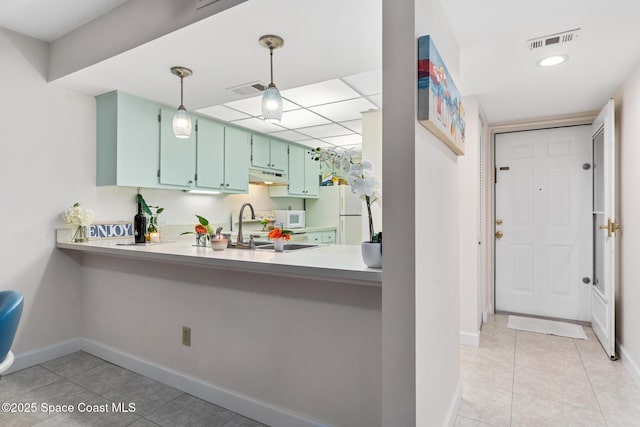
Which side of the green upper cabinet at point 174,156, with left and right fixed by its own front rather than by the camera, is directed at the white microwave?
left

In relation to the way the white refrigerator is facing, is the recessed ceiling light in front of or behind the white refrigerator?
in front

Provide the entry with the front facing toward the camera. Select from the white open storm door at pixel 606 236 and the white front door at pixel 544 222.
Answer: the white front door at pixel 544 222

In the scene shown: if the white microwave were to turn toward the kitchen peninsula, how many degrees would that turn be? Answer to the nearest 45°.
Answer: approximately 45° to its right

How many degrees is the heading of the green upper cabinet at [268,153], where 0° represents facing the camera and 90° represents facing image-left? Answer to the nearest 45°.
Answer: approximately 315°

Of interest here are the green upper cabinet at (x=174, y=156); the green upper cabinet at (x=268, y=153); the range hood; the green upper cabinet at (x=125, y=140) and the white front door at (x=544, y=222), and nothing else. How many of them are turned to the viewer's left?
0

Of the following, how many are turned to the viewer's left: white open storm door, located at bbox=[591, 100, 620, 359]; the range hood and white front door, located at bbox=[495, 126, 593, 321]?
1

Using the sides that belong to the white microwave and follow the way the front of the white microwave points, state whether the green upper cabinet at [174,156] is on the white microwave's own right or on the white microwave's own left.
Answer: on the white microwave's own right

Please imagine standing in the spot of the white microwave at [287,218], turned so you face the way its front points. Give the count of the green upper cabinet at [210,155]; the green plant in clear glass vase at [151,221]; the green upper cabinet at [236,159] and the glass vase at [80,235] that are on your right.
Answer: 4

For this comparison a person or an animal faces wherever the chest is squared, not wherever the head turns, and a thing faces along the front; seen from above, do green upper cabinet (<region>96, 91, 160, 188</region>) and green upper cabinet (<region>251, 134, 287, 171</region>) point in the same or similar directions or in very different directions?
same or similar directions

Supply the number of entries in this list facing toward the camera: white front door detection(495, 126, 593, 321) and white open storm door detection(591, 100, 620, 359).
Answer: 1

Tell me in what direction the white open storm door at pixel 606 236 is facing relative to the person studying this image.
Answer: facing to the left of the viewer

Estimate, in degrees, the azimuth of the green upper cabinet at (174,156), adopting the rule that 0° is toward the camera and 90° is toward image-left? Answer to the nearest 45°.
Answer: approximately 315°

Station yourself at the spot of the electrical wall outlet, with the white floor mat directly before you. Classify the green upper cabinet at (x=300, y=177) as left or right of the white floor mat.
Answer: left

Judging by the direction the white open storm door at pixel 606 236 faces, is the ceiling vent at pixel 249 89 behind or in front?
in front

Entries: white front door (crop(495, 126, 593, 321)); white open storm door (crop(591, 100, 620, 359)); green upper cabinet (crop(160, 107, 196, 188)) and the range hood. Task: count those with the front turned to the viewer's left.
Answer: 1

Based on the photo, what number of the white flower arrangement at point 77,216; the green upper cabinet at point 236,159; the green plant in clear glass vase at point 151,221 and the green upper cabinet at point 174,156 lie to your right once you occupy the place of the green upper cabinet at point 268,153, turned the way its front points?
4
